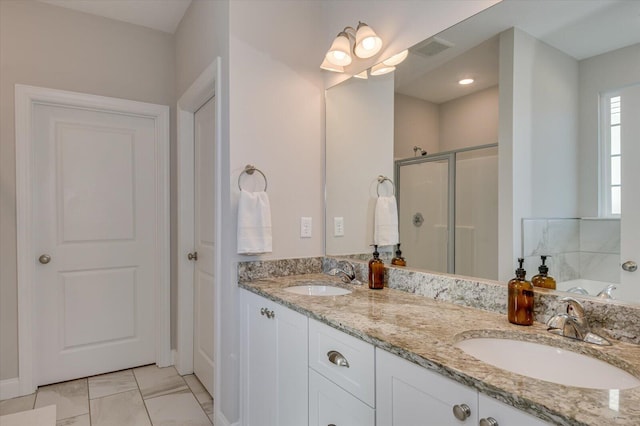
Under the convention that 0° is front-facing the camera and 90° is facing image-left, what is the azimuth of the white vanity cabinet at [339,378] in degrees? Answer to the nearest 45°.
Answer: approximately 45°

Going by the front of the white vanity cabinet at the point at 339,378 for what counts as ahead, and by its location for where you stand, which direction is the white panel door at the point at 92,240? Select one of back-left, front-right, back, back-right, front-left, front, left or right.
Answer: right

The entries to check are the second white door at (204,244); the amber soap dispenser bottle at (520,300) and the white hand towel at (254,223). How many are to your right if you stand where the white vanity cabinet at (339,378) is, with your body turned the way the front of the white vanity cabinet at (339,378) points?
2

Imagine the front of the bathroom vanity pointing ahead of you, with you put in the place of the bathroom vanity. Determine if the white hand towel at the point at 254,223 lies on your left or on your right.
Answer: on your right

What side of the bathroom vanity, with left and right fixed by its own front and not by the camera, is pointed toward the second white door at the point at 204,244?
right

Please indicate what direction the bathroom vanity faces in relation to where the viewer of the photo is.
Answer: facing the viewer and to the left of the viewer

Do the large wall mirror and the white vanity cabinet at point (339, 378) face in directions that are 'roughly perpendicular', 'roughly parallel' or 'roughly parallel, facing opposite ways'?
roughly parallel

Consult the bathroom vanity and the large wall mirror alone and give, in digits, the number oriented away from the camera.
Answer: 0

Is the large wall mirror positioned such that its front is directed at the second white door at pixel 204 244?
no

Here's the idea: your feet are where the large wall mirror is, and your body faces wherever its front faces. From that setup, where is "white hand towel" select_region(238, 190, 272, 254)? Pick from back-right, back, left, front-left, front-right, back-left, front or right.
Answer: front-right
